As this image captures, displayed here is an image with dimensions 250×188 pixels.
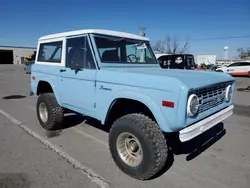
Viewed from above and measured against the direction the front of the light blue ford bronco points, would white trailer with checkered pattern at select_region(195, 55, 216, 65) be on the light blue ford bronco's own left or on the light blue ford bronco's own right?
on the light blue ford bronco's own left

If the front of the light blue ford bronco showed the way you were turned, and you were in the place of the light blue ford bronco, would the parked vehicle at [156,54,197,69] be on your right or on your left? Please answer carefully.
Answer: on your left

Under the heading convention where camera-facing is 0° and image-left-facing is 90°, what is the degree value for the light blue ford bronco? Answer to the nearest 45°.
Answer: approximately 315°

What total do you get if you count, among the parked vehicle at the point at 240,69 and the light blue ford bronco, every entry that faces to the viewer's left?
1

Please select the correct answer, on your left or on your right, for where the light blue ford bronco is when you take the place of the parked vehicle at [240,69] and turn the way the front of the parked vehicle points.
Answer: on your left

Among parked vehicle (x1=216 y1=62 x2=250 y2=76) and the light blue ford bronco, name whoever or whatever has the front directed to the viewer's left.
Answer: the parked vehicle

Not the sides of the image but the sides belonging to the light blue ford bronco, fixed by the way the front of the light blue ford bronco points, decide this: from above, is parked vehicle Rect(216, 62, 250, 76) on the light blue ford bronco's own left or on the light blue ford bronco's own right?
on the light blue ford bronco's own left

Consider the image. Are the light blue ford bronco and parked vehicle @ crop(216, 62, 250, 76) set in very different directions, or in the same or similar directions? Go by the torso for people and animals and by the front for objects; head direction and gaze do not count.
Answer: very different directions

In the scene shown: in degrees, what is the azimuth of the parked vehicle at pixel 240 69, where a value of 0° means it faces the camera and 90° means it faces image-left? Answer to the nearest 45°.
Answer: approximately 90°
